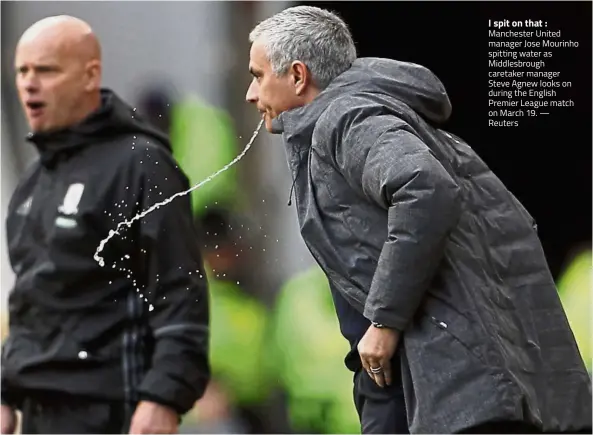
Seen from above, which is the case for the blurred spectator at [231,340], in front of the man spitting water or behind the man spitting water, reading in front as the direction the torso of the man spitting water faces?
in front

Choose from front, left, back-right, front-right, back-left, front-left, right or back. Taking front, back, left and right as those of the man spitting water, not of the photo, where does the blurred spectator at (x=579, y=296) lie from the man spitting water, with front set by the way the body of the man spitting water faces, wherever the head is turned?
back-right

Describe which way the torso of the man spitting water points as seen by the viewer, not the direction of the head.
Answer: to the viewer's left

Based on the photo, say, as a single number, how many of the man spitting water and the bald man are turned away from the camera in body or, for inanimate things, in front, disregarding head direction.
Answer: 0

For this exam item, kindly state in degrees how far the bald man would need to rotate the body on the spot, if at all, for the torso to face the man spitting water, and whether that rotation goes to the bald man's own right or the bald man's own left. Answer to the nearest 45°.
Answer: approximately 90° to the bald man's own left

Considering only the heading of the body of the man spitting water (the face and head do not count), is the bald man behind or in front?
in front

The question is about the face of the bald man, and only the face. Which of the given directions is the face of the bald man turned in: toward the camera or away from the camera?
toward the camera
